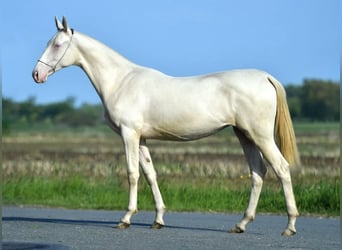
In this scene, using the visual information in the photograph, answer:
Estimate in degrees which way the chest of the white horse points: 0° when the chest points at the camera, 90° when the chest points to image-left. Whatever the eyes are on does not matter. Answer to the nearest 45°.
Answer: approximately 90°
